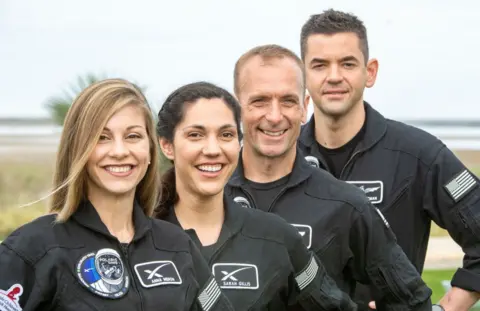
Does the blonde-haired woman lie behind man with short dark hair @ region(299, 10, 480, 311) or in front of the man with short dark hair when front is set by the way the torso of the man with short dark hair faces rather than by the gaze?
in front

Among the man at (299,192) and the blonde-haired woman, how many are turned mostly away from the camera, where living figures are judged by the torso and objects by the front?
0

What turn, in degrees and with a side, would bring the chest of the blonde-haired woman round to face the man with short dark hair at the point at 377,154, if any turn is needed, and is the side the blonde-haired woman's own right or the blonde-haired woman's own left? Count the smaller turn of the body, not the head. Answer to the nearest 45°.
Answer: approximately 135° to the blonde-haired woman's own left

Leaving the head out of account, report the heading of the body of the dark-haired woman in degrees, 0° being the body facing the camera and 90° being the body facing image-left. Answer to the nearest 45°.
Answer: approximately 45°

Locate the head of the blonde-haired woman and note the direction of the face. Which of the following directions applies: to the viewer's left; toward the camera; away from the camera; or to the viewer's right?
toward the camera

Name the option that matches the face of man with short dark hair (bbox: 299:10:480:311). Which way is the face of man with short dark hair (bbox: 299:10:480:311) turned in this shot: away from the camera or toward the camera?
toward the camera

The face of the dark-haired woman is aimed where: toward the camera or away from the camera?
toward the camera

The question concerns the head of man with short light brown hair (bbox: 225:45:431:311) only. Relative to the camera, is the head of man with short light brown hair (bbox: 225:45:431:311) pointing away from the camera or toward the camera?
toward the camera

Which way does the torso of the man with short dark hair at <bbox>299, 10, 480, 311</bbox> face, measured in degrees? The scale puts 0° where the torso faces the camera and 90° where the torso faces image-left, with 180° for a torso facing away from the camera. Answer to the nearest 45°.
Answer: approximately 45°

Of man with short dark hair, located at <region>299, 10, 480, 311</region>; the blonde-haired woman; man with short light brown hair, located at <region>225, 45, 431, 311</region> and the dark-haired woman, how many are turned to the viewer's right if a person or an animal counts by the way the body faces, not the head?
0

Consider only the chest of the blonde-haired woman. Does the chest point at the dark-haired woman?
no

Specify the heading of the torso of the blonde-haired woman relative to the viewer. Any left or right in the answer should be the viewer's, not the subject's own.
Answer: facing the viewer

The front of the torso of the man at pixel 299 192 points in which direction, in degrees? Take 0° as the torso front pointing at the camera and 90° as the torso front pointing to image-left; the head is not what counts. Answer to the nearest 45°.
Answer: approximately 45°
